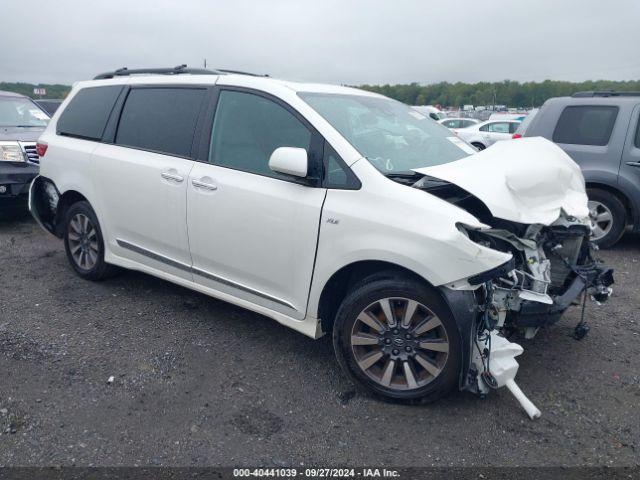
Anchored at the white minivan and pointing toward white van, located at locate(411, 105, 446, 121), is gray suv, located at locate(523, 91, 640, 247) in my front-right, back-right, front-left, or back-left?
front-right

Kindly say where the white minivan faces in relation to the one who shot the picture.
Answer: facing the viewer and to the right of the viewer

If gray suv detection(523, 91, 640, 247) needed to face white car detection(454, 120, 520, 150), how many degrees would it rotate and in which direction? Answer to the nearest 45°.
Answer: approximately 90° to its left

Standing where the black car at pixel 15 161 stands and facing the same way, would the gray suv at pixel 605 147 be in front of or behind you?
in front

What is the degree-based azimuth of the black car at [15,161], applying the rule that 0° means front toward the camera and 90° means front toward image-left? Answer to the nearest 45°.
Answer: approximately 315°

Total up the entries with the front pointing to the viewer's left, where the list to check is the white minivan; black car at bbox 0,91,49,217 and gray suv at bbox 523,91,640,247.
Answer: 0

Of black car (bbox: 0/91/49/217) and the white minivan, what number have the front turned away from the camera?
0

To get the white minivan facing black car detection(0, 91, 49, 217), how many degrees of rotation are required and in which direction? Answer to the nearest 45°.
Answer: approximately 180°

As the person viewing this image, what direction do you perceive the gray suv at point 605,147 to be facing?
facing to the right of the viewer

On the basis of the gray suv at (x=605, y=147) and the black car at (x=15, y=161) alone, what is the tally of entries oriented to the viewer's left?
0

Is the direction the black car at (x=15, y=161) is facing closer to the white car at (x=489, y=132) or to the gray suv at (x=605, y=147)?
the gray suv

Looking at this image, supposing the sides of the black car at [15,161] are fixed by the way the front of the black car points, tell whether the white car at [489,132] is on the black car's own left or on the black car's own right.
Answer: on the black car's own left

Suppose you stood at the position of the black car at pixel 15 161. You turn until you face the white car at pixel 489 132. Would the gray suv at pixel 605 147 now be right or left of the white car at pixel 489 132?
right

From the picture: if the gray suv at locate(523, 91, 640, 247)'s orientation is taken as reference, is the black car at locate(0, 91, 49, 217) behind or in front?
behind
